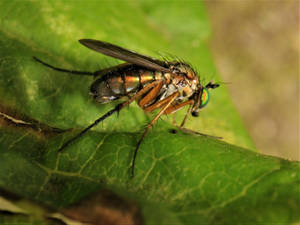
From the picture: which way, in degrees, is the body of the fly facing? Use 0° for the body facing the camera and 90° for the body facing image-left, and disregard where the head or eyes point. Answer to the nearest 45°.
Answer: approximately 270°
